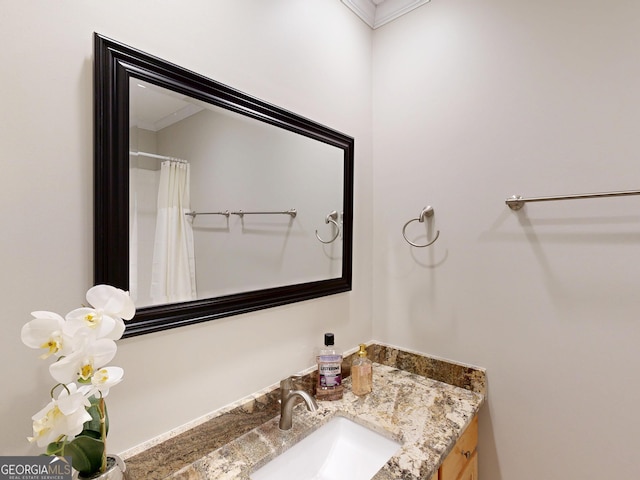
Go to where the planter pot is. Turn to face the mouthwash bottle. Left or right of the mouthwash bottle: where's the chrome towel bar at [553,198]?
right

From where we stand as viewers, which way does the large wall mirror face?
facing the viewer and to the right of the viewer

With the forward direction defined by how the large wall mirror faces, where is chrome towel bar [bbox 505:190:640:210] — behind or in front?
in front
